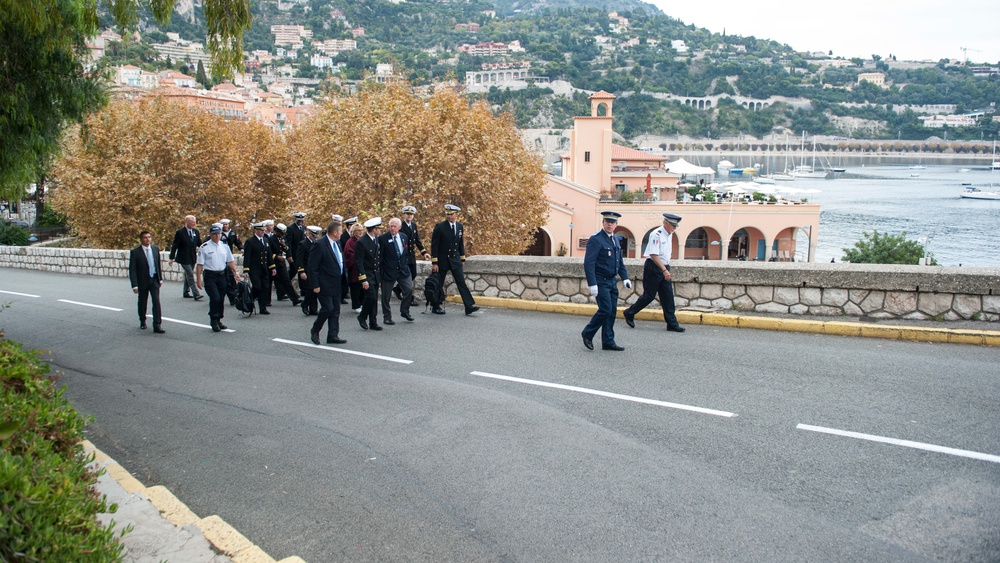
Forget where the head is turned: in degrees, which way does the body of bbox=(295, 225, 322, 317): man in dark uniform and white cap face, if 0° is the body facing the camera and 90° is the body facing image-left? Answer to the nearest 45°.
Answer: approximately 315°

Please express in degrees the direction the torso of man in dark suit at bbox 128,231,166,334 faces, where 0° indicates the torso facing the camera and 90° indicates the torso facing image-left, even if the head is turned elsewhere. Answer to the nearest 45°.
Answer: approximately 315°

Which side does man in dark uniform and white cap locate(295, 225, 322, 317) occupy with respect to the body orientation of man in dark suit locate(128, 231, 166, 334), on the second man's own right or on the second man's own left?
on the second man's own left
